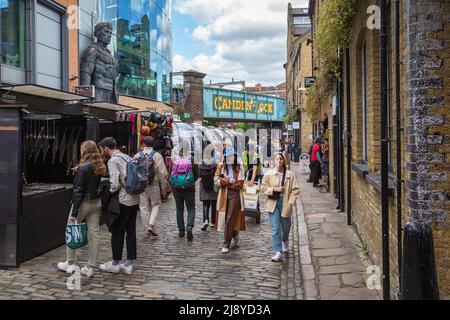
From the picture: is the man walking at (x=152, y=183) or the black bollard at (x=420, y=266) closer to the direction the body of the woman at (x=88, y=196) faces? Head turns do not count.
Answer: the man walking

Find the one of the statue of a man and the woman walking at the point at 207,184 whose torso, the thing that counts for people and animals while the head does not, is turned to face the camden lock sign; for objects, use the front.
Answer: the woman walking

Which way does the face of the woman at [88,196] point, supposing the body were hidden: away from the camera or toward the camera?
away from the camera

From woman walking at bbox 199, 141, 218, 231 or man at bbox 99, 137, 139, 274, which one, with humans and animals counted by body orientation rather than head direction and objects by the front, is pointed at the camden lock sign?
the woman walking

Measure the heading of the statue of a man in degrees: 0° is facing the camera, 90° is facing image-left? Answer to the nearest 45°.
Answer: approximately 315°

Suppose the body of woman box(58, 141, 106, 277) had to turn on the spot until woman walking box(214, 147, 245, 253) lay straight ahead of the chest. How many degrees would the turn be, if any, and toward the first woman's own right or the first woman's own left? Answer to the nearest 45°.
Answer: approximately 90° to the first woman's own right

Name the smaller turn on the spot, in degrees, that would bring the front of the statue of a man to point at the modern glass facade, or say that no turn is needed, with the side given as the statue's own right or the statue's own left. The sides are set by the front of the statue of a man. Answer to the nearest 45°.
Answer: approximately 135° to the statue's own left

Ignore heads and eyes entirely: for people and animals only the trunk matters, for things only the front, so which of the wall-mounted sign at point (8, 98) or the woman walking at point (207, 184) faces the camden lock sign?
the woman walking

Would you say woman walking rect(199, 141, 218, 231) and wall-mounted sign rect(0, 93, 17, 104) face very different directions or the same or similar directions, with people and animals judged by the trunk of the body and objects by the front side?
very different directions

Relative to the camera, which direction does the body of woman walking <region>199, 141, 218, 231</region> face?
away from the camera

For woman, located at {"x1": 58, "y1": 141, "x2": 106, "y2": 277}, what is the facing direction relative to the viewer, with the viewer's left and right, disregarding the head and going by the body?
facing away from the viewer and to the left of the viewer

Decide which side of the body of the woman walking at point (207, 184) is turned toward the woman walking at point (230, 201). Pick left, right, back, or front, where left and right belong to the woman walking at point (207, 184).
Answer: back
